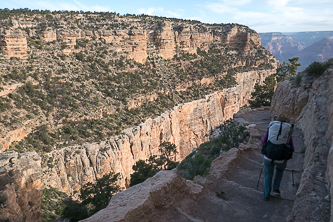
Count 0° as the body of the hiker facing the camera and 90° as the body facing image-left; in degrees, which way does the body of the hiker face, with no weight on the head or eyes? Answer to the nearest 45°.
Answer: approximately 180°
